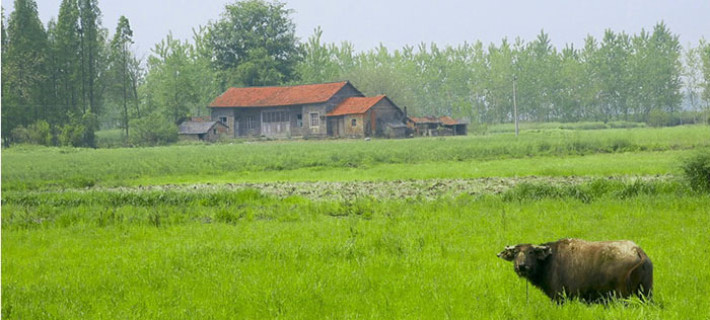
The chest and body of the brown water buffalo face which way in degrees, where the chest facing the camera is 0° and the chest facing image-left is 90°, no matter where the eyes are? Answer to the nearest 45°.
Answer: approximately 90°

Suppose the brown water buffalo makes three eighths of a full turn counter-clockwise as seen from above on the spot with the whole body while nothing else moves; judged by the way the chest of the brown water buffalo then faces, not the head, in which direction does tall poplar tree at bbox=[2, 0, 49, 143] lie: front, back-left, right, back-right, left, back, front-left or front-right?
back

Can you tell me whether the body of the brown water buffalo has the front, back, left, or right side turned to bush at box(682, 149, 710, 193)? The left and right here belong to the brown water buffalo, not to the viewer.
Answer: right

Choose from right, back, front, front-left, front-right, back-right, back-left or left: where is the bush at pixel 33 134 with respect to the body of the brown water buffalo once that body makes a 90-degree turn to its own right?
front-left

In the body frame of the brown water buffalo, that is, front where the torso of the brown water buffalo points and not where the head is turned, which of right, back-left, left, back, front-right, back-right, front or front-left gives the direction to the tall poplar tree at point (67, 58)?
front-right

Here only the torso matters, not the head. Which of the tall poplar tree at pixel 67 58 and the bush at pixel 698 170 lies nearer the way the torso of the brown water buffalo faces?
the tall poplar tree

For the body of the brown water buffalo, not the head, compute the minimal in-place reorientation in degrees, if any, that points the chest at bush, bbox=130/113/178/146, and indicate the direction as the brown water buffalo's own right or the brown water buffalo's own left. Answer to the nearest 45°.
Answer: approximately 45° to the brown water buffalo's own right
